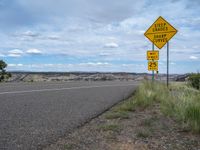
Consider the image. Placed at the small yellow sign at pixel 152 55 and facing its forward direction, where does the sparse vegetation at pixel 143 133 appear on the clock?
The sparse vegetation is roughly at 12 o'clock from the small yellow sign.

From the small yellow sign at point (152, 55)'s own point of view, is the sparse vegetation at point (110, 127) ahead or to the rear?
ahead

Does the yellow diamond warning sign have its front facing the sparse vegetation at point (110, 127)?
yes

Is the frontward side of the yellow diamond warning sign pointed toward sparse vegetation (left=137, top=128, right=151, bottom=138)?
yes

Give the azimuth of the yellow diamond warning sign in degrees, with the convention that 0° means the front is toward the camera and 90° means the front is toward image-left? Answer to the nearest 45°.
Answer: approximately 0°

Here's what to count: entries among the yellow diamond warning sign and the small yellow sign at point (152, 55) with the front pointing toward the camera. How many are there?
2

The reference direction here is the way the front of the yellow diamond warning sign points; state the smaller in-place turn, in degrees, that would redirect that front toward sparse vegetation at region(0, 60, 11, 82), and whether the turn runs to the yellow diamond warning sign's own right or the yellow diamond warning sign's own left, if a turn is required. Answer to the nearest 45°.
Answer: approximately 135° to the yellow diamond warning sign's own right
